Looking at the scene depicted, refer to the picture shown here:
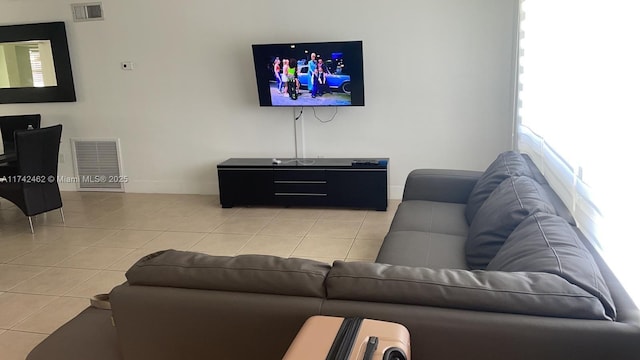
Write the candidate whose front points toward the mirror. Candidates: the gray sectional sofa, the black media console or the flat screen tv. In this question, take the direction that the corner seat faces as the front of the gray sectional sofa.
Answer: the gray sectional sofa

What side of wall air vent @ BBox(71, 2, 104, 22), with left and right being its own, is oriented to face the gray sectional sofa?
front

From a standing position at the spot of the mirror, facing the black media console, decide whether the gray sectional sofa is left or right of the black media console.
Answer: right

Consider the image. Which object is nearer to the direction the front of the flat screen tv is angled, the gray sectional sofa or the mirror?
the gray sectional sofa

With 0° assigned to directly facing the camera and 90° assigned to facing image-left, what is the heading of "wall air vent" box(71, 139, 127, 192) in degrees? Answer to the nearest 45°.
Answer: approximately 0°

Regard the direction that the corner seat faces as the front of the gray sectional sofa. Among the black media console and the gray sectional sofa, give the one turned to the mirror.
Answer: the gray sectional sofa

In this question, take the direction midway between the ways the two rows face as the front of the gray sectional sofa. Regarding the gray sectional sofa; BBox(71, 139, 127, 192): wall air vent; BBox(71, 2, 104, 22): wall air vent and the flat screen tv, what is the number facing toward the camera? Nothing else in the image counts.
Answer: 3

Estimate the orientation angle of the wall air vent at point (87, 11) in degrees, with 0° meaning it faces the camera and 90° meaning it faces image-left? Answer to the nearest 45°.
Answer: approximately 0°

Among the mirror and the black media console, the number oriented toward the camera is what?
2

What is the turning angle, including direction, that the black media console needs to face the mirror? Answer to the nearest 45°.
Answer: approximately 90° to its right
